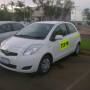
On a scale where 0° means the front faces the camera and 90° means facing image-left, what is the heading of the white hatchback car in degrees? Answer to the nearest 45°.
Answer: approximately 45°

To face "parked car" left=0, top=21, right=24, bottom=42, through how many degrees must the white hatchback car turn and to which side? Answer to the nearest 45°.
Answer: approximately 90° to its right

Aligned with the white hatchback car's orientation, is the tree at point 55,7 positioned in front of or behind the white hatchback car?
behind
